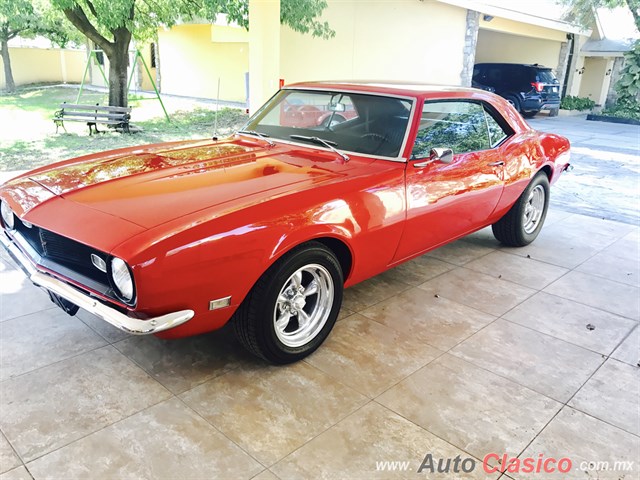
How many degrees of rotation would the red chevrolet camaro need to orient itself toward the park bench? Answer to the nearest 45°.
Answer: approximately 90° to its right

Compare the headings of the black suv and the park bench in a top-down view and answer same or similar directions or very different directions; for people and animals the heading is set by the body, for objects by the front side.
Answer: very different directions

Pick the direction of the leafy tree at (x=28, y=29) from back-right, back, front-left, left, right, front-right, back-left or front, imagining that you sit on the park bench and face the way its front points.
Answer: back

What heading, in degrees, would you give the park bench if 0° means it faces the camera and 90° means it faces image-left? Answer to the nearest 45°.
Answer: approximately 0°

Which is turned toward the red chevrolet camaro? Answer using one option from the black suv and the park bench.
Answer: the park bench

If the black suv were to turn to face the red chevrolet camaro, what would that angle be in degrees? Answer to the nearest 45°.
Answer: approximately 135° to its left

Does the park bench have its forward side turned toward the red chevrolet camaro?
yes

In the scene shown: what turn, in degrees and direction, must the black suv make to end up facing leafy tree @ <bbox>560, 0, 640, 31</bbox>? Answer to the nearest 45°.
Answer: approximately 45° to its right

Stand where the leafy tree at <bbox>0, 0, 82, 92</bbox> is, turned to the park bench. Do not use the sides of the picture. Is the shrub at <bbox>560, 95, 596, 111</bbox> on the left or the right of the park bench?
left

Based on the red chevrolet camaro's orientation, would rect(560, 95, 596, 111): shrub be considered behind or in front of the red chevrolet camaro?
behind

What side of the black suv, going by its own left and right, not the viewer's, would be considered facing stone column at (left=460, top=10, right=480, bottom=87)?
left

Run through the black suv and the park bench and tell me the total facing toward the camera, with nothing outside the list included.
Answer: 1
